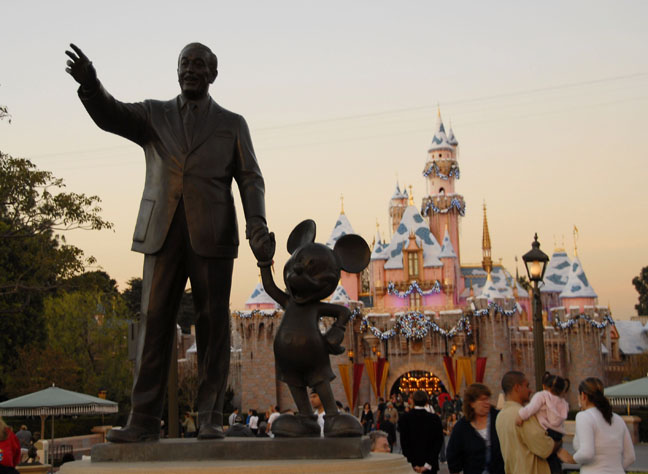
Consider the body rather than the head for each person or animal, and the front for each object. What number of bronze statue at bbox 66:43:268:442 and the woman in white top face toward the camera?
1

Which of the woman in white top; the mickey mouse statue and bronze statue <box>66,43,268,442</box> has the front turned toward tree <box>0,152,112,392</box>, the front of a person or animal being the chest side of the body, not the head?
the woman in white top

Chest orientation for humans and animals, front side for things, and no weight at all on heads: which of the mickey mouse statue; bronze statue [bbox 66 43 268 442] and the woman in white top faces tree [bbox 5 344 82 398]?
the woman in white top

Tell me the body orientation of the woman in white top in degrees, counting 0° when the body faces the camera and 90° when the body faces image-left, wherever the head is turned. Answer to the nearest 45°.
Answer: approximately 135°

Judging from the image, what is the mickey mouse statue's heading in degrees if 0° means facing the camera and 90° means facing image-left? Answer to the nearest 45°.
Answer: approximately 45°

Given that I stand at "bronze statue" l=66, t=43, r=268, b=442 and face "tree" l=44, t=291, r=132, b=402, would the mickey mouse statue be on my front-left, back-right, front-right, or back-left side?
back-right

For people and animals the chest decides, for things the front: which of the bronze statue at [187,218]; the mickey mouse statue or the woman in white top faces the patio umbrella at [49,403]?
the woman in white top

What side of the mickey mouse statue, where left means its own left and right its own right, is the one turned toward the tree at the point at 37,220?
right
